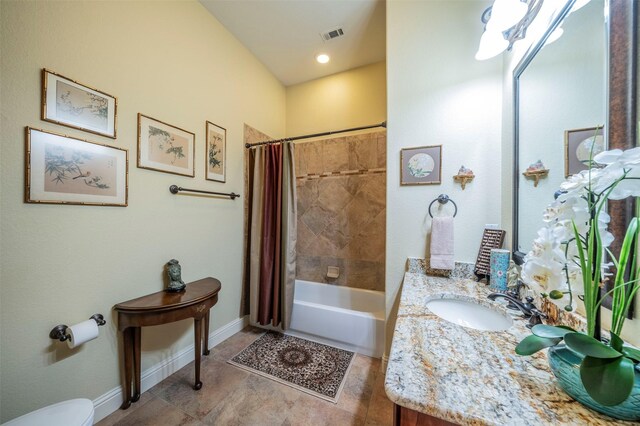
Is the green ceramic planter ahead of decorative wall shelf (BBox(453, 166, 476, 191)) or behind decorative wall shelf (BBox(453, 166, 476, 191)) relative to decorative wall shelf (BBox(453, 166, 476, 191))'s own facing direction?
ahead

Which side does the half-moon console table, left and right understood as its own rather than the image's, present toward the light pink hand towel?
front

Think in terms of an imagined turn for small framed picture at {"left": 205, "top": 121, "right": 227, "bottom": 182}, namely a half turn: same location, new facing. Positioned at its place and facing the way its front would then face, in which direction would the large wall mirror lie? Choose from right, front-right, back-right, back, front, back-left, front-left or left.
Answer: back

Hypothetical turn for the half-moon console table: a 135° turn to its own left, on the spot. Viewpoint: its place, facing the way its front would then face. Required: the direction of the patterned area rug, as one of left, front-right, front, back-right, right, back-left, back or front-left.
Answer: right

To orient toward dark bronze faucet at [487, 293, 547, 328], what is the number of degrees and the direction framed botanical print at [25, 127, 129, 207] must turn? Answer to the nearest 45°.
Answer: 0° — it already faces it

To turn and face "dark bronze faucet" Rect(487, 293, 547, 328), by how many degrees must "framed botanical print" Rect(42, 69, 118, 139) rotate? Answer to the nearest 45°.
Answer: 0° — it already faces it

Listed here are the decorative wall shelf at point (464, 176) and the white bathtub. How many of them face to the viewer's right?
0

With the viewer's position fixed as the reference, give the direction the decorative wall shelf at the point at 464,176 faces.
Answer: facing the viewer

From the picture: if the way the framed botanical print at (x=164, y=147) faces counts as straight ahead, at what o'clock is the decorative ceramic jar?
The decorative ceramic jar is roughly at 12 o'clock from the framed botanical print.

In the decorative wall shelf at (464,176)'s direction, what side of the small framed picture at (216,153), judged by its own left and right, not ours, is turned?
front

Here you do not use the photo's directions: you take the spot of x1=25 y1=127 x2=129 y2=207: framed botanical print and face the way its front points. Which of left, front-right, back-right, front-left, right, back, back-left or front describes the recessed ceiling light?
front-left

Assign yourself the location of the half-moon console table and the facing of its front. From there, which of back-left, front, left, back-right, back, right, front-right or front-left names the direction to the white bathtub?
front-left
